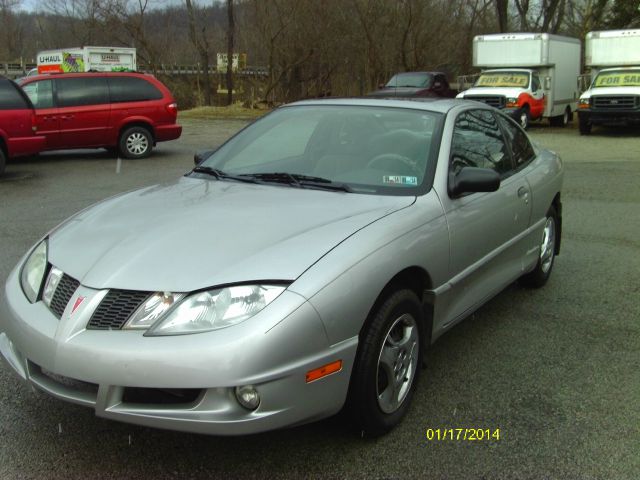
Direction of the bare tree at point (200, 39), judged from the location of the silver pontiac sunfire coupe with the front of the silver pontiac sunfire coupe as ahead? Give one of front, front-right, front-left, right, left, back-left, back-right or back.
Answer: back-right

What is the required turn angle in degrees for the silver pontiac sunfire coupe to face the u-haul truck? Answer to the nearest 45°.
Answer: approximately 135° to its right

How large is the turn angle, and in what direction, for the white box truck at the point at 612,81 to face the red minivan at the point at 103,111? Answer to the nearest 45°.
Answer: approximately 45° to its right

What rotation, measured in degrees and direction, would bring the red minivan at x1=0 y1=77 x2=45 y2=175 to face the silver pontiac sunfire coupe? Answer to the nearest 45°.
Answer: approximately 90° to its left

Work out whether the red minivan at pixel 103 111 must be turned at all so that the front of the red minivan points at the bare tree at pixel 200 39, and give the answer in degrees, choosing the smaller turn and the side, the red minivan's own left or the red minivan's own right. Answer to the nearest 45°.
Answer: approximately 90° to the red minivan's own right

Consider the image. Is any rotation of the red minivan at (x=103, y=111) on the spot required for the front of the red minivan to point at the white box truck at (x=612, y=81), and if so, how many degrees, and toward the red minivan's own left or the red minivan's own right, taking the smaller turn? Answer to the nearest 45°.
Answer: approximately 180°

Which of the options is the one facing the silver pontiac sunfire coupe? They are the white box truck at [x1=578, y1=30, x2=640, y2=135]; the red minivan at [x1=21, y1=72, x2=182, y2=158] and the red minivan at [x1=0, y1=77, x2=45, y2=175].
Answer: the white box truck

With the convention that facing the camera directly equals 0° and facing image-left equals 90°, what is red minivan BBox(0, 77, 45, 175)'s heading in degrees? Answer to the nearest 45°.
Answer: approximately 90°

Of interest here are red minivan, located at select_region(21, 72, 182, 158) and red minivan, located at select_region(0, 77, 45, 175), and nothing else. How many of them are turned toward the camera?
0

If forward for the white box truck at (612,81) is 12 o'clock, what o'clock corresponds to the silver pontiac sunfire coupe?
The silver pontiac sunfire coupe is roughly at 12 o'clock from the white box truck.

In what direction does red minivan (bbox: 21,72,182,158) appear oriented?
to the viewer's left

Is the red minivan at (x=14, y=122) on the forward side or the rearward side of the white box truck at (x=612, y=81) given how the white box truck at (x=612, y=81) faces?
on the forward side

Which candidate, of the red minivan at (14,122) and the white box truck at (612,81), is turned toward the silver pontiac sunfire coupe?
the white box truck

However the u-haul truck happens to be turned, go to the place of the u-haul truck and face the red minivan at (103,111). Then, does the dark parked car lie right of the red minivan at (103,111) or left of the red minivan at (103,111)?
left

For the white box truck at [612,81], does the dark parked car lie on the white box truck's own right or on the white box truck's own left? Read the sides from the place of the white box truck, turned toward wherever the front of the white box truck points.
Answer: on the white box truck's own right
